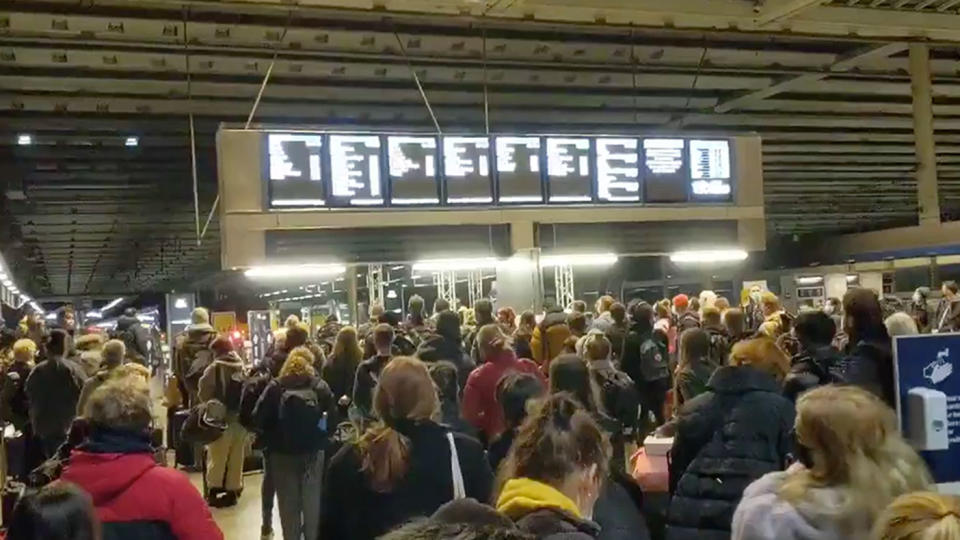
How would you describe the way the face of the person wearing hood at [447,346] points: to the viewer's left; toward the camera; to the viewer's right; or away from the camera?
away from the camera

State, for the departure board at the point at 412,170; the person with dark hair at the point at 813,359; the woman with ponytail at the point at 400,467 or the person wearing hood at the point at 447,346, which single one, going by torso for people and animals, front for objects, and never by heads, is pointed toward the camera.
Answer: the departure board

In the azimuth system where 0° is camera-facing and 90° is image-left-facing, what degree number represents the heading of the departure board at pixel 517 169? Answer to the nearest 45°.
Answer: approximately 0°

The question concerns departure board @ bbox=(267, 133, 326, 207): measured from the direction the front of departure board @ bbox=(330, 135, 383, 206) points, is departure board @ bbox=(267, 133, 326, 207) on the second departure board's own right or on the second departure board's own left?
on the second departure board's own right

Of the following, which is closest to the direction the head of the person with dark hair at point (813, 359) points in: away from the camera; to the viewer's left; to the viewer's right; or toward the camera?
away from the camera

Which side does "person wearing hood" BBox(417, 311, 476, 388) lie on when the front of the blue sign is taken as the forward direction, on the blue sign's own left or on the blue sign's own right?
on the blue sign's own right

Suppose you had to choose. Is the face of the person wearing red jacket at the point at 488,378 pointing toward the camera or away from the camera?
away from the camera

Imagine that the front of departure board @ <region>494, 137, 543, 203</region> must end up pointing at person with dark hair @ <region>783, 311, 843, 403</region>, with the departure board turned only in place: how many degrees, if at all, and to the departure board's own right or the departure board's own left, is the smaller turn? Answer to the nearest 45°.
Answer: approximately 45° to the departure board's own left

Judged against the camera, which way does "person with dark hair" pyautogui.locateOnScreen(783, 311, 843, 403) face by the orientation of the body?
away from the camera

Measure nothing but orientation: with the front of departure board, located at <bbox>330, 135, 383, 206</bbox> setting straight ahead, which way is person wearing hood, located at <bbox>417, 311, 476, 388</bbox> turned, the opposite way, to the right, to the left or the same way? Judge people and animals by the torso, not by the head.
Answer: the opposite way

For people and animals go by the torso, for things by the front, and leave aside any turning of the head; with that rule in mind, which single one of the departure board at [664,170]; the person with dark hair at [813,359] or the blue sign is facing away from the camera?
the person with dark hair
